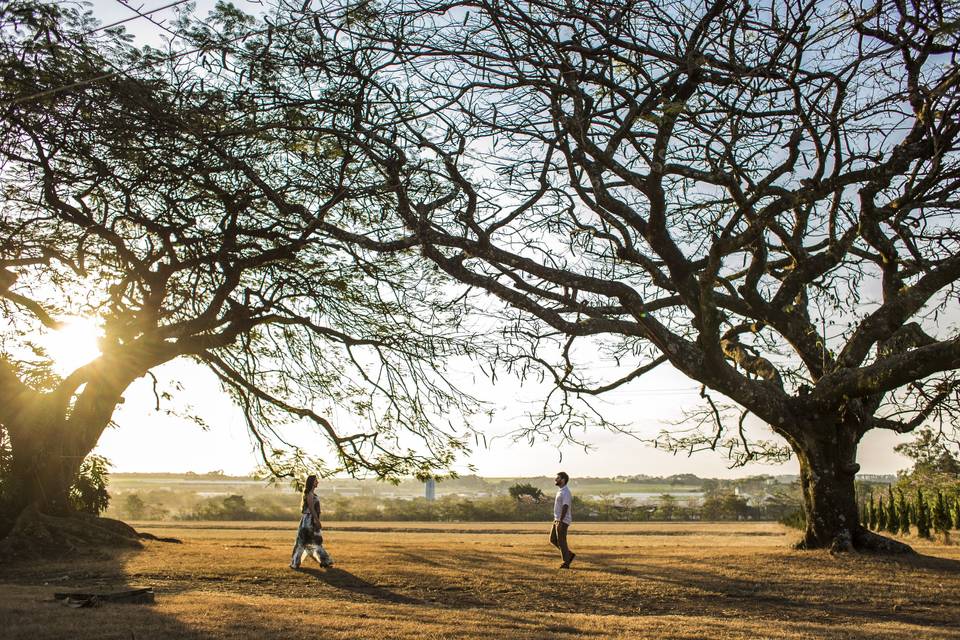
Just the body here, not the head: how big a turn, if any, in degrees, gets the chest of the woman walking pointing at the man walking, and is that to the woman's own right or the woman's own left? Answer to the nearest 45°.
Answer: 0° — they already face them

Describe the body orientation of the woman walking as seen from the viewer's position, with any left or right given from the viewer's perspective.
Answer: facing to the right of the viewer

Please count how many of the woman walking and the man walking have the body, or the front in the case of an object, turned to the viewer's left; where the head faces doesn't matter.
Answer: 1

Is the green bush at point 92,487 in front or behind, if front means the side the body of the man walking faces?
in front

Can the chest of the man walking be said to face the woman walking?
yes

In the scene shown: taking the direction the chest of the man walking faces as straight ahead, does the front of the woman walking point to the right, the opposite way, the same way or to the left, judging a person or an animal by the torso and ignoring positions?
the opposite way

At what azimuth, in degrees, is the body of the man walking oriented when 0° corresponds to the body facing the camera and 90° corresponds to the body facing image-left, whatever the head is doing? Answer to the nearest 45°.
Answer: approximately 90°

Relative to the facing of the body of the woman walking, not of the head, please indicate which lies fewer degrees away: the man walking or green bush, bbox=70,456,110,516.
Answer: the man walking

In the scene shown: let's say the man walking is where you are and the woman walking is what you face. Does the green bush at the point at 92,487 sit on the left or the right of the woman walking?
right

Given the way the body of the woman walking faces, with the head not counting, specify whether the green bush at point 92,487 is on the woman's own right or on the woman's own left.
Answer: on the woman's own left
